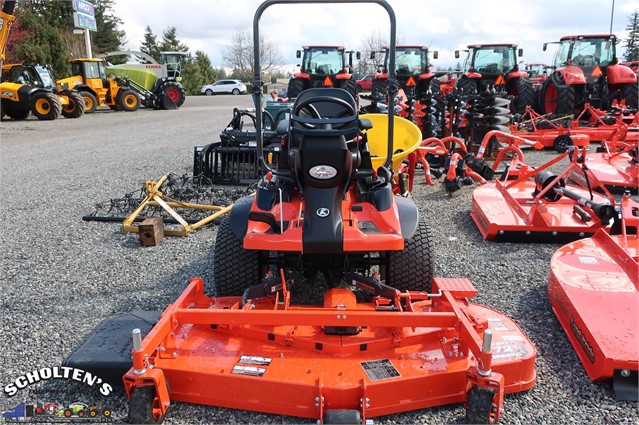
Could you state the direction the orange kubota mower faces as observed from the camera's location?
facing the viewer

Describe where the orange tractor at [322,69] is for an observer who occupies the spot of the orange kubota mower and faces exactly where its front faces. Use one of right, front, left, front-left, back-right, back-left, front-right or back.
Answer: back

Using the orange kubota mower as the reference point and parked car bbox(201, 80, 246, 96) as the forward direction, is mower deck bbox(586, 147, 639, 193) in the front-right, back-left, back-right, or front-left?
front-right

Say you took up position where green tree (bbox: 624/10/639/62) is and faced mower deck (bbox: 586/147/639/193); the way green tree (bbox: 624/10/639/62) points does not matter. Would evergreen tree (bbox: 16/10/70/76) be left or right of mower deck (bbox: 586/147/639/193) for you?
right

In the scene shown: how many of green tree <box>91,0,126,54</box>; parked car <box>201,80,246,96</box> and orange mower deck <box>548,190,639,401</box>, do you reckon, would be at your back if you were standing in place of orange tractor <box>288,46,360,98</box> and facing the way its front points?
1

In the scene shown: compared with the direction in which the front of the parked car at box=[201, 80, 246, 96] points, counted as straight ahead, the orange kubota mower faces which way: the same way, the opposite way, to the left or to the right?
to the left

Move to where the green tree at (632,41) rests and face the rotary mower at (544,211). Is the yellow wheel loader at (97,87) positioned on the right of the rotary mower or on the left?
right

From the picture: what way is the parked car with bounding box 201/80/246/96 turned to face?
to the viewer's left
